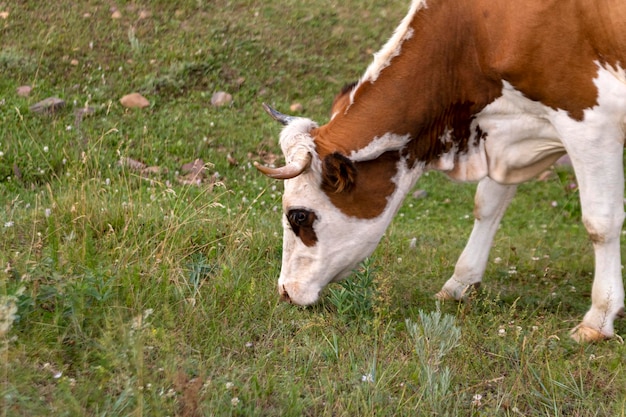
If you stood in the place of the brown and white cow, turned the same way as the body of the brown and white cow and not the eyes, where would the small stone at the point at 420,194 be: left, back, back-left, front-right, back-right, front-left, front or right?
right

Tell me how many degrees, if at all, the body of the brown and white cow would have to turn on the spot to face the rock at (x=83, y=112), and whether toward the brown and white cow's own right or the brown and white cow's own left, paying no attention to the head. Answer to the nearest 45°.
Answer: approximately 45° to the brown and white cow's own right

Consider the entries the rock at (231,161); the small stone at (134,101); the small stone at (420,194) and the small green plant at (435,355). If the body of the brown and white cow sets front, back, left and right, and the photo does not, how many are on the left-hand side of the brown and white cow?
1

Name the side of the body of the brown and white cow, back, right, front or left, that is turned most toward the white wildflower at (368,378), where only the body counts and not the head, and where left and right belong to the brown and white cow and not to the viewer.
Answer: left

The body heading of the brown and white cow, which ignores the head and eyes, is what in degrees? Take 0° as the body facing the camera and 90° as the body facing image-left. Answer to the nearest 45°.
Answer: approximately 90°

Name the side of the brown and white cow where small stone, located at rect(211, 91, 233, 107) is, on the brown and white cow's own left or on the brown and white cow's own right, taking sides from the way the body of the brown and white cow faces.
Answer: on the brown and white cow's own right

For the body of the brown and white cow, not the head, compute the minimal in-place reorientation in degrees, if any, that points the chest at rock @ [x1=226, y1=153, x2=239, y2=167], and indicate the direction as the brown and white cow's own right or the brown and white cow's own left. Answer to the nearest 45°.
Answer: approximately 45° to the brown and white cow's own right

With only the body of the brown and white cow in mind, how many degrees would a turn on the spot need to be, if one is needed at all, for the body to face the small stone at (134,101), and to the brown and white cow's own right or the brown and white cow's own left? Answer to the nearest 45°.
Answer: approximately 45° to the brown and white cow's own right

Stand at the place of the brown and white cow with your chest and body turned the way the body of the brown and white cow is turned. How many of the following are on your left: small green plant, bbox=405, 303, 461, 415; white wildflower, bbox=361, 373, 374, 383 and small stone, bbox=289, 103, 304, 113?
2
